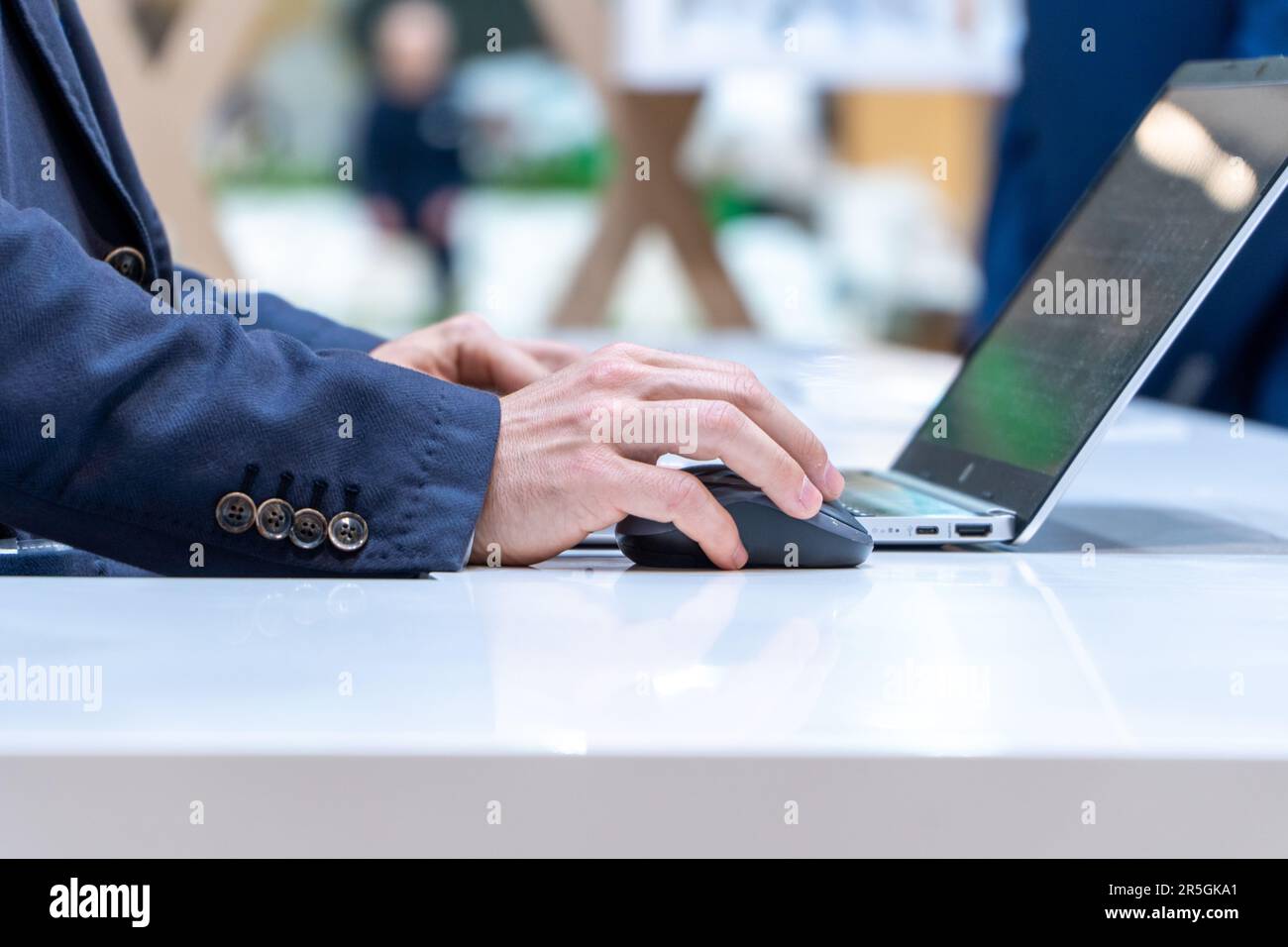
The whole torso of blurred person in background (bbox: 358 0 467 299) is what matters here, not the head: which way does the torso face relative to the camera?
toward the camera

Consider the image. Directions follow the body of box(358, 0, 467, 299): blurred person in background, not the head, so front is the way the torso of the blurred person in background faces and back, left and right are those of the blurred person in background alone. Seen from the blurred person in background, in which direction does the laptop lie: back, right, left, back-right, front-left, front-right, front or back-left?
front

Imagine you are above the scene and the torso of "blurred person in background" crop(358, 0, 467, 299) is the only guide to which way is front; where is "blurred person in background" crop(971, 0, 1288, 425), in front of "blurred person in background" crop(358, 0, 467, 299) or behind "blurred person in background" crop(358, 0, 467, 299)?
in front

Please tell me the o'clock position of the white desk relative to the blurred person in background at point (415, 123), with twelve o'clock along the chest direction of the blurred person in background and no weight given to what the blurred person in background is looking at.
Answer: The white desk is roughly at 12 o'clock from the blurred person in background.

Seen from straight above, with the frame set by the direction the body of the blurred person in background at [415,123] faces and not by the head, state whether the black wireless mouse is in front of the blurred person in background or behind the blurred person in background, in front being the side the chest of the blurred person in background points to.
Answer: in front
